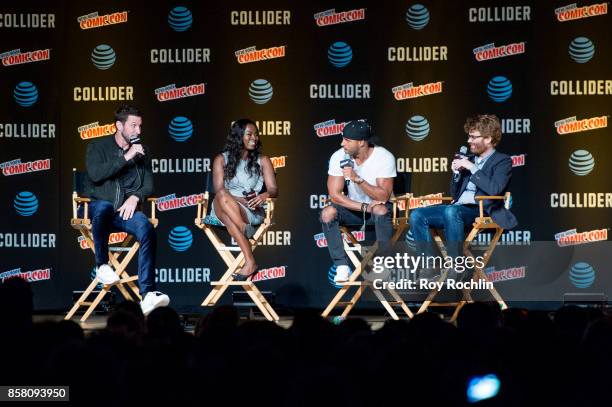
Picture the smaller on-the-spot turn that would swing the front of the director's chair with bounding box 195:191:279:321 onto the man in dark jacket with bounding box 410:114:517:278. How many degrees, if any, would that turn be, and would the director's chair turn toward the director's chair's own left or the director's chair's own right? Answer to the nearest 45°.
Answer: approximately 90° to the director's chair's own left

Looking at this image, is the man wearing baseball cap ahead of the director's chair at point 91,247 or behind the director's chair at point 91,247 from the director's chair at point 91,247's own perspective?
ahead

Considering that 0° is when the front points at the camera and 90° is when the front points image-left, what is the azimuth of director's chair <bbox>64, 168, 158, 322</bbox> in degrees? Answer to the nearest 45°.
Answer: approximately 315°

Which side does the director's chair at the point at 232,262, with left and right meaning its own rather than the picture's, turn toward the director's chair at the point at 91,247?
right

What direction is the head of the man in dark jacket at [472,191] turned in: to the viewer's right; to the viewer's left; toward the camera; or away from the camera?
to the viewer's left

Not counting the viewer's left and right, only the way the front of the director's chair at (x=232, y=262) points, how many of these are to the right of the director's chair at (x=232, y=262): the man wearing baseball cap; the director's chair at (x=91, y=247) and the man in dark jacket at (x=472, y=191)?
1

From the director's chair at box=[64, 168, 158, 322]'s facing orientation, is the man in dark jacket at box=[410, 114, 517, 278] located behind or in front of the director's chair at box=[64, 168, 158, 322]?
in front

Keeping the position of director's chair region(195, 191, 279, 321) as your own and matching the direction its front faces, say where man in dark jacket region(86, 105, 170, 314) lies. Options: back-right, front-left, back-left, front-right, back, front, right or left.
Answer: right

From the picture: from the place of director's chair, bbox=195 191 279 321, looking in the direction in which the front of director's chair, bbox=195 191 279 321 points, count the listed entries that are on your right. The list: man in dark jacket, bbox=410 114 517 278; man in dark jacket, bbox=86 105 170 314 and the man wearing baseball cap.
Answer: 1

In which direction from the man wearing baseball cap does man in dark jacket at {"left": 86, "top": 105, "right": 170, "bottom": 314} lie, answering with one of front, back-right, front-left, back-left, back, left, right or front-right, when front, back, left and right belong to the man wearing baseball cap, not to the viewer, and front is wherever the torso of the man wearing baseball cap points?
front-right

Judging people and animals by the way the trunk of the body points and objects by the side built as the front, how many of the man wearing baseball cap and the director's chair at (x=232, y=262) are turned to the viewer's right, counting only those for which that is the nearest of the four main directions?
0
